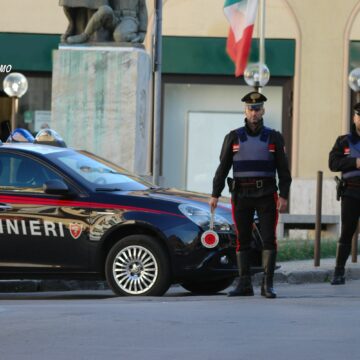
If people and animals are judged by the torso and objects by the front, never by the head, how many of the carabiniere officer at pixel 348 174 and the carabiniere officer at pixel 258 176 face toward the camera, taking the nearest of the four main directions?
2

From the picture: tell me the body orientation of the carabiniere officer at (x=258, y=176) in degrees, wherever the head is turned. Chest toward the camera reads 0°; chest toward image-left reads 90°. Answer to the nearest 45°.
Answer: approximately 0°

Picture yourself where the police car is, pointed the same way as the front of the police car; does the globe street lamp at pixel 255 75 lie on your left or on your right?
on your left

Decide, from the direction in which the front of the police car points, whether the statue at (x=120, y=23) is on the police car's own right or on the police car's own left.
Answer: on the police car's own left

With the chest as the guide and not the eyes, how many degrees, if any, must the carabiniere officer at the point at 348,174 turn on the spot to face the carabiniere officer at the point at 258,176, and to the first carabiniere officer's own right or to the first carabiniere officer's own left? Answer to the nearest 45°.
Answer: approximately 45° to the first carabiniere officer's own right

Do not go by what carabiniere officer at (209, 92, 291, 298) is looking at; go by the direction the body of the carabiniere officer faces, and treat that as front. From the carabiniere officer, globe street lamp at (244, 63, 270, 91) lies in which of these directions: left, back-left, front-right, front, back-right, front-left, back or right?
back

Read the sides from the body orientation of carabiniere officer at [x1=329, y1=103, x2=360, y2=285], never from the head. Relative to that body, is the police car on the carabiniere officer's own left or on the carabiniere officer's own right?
on the carabiniere officer's own right

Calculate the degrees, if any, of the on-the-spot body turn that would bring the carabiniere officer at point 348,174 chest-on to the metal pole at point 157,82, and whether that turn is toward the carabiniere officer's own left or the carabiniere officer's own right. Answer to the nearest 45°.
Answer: approximately 135° to the carabiniere officer's own right

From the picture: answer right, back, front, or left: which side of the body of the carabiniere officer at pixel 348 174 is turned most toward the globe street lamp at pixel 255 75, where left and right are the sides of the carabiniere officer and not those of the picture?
back

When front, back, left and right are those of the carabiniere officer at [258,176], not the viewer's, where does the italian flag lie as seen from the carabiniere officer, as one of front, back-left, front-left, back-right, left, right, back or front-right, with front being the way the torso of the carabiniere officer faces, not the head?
back
